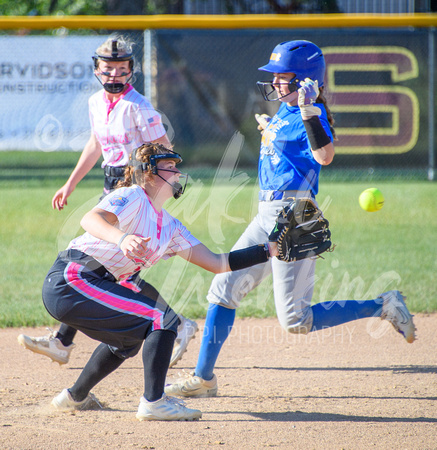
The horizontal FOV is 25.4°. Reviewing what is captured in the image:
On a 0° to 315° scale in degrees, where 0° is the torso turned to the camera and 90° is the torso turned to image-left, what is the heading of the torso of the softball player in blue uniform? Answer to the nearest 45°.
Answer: approximately 90°

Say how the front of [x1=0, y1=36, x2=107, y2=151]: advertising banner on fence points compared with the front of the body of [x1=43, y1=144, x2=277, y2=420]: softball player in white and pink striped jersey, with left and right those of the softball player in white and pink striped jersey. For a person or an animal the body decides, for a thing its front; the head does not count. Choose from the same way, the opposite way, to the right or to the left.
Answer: to the right

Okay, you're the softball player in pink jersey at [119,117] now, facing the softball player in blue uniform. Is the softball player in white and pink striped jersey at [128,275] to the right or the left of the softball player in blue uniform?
right

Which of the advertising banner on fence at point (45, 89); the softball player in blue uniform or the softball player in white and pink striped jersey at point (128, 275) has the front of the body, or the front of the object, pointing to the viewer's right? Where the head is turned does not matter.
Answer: the softball player in white and pink striped jersey

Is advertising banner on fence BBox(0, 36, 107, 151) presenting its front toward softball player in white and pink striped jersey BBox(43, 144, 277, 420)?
yes

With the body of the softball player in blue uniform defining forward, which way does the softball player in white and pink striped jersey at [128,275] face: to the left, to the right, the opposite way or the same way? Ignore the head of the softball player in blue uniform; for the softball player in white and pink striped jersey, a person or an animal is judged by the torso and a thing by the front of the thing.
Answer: the opposite way

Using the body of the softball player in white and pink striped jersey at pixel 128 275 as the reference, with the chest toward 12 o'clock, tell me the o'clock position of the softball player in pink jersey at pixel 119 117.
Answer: the softball player in pink jersey at pixel 119 117 is roughly at 9 o'clock from the softball player in white and pink striped jersey at pixel 128 275.

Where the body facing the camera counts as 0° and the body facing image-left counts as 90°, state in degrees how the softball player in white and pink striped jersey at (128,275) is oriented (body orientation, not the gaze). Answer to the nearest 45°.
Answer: approximately 270°
